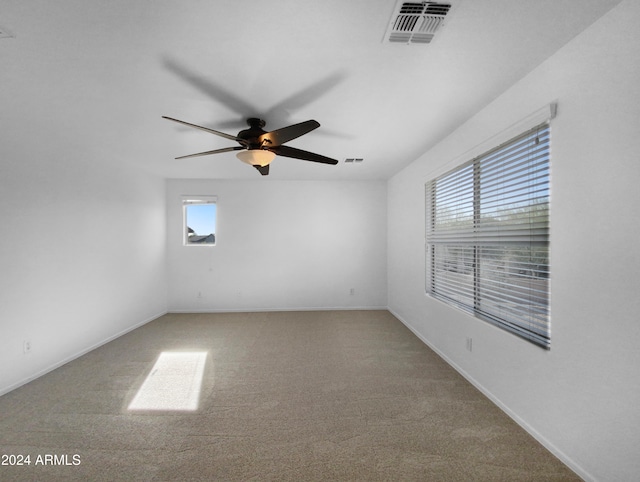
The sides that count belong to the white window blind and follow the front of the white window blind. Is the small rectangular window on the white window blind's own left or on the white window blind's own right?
on the white window blind's own right

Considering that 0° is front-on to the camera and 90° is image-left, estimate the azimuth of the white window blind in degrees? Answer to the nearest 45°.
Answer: approximately 45°

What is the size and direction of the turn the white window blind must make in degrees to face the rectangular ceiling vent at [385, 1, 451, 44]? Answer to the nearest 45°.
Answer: approximately 45° to its left
